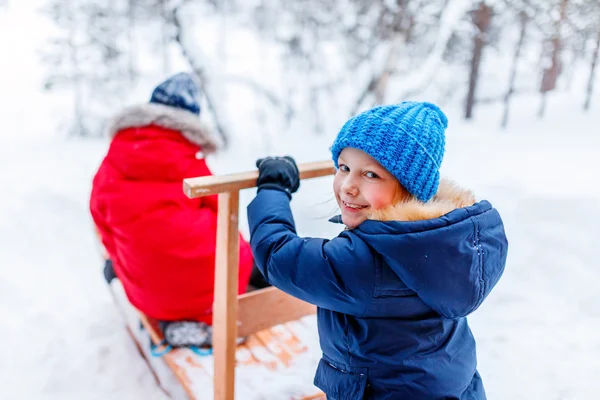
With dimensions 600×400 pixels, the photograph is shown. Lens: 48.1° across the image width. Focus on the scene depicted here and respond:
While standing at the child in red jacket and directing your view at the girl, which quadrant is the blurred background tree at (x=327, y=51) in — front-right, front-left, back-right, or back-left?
back-left

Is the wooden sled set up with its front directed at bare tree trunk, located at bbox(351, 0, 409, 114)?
no

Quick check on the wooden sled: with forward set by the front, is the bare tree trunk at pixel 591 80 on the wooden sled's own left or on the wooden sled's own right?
on the wooden sled's own right

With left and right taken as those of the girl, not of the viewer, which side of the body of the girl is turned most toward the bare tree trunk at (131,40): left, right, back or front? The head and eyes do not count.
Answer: front

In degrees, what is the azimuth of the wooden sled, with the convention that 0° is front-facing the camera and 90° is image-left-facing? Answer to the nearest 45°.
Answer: approximately 135°

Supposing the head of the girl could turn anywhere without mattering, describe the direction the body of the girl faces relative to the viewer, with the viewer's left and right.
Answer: facing away from the viewer and to the left of the viewer

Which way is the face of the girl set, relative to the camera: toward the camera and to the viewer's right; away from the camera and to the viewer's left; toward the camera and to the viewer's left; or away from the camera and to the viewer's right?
toward the camera and to the viewer's left

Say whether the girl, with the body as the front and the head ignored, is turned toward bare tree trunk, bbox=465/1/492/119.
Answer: no

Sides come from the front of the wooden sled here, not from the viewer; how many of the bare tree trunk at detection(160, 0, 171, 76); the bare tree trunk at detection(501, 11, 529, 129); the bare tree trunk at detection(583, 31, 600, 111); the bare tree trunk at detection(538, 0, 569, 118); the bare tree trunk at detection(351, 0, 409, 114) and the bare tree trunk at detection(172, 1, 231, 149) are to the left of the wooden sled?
0

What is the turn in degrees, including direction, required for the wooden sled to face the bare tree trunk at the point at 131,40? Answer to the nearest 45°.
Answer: approximately 45° to its right

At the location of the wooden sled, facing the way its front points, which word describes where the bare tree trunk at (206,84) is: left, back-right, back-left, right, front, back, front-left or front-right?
front-right
